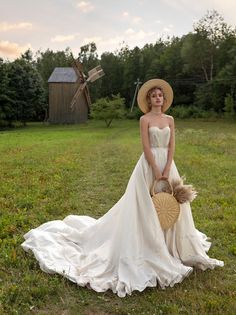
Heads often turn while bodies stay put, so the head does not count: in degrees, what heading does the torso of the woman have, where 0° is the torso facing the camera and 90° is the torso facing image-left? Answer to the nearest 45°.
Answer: approximately 315°
